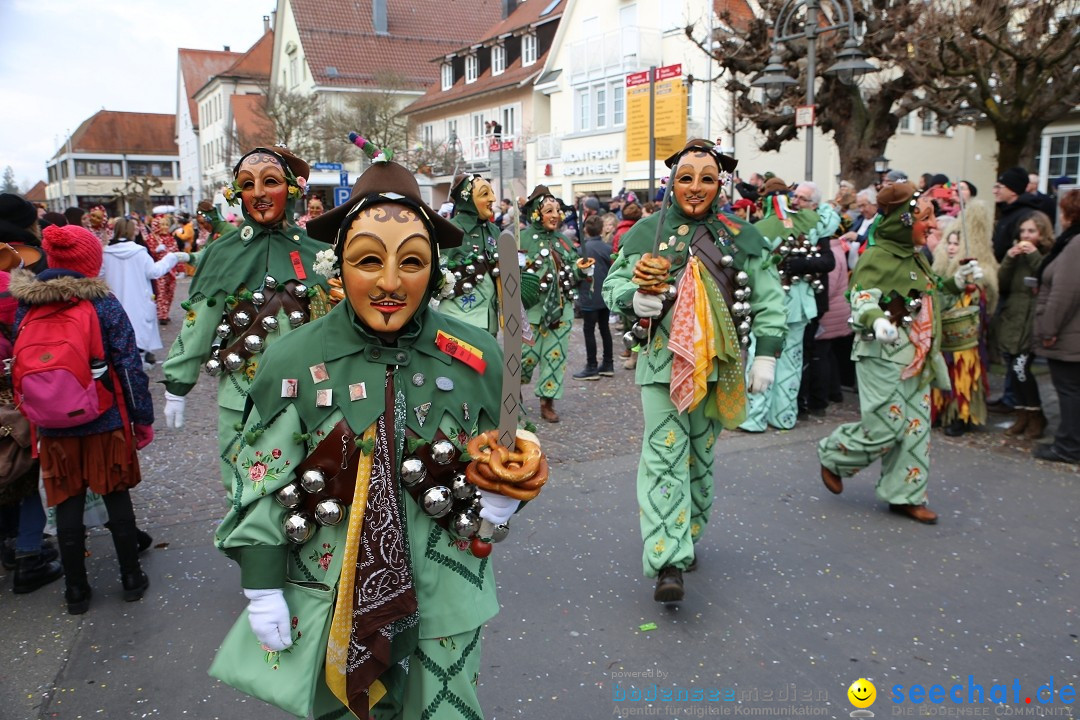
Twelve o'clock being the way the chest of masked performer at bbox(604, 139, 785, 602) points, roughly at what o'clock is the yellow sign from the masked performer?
The yellow sign is roughly at 6 o'clock from the masked performer.

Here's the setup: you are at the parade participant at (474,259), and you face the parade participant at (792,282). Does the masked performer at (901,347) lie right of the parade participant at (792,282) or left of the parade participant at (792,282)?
right

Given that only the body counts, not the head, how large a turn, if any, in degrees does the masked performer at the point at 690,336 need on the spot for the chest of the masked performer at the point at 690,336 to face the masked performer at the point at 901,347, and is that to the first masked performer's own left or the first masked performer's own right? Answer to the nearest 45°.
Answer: approximately 135° to the first masked performer's own left

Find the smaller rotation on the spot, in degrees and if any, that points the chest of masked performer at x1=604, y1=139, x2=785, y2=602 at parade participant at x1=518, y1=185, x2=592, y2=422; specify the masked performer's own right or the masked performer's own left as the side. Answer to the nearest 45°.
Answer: approximately 180°

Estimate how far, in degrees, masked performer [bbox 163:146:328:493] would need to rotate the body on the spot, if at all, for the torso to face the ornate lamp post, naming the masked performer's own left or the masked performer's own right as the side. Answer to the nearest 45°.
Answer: approximately 135° to the masked performer's own left

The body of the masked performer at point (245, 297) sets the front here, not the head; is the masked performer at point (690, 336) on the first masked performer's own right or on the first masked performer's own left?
on the first masked performer's own left

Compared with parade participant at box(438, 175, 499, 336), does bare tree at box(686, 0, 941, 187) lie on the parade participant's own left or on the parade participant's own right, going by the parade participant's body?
on the parade participant's own left

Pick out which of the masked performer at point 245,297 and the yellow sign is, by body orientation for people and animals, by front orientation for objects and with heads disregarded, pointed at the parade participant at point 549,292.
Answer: the yellow sign

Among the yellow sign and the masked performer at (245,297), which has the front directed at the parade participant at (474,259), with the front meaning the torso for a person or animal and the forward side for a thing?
the yellow sign

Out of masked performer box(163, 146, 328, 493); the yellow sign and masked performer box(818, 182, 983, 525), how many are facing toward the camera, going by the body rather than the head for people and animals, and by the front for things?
2
